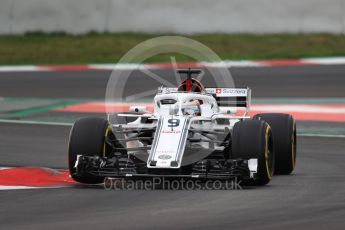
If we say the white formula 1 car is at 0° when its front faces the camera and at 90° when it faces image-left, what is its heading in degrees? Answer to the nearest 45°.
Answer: approximately 0°
